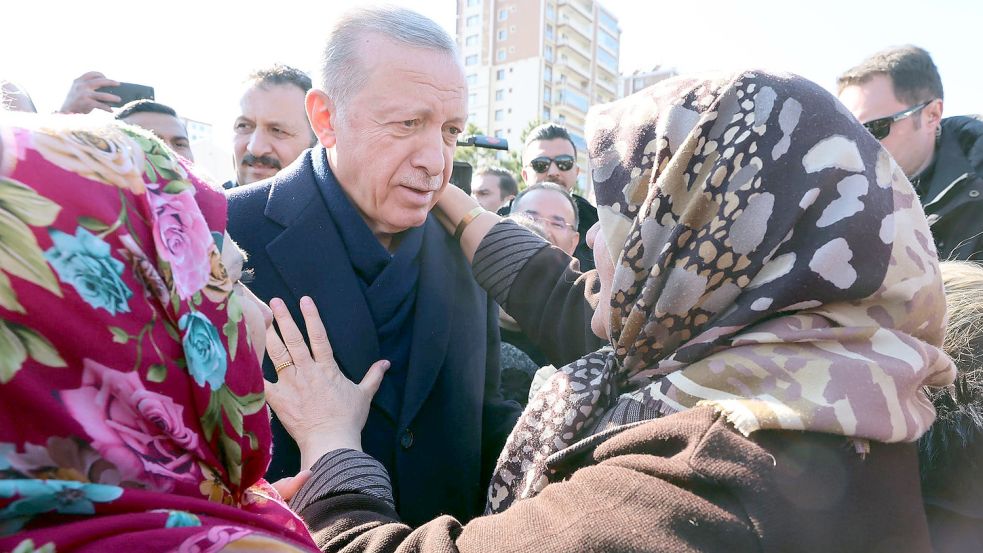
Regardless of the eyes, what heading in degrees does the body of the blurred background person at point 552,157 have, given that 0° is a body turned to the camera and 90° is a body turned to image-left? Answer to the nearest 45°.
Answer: approximately 0°

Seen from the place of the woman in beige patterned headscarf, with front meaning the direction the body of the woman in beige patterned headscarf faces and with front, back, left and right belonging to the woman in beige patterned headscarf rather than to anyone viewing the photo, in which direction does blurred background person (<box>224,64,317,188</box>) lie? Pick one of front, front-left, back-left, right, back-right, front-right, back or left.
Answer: front-right

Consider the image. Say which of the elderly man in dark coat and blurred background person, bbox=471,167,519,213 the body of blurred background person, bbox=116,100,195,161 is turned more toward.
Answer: the elderly man in dark coat

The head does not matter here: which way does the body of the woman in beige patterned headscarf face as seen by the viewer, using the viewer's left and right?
facing to the left of the viewer

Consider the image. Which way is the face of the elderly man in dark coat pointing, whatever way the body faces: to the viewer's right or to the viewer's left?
to the viewer's right
